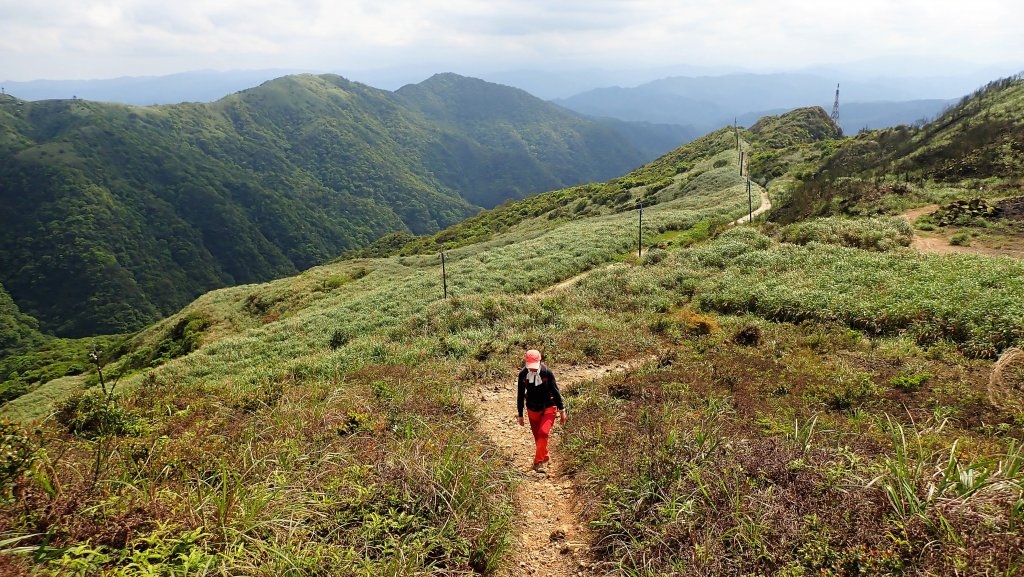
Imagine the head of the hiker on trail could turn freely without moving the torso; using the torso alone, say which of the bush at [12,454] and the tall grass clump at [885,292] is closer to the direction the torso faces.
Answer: the bush

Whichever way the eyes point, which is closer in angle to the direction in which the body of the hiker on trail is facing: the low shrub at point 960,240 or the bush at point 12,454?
the bush

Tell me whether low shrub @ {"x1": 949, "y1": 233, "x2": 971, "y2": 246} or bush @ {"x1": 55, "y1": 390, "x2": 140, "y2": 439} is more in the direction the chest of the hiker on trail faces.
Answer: the bush

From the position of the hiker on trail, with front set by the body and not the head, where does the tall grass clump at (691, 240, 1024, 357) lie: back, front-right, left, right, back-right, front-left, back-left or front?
back-left

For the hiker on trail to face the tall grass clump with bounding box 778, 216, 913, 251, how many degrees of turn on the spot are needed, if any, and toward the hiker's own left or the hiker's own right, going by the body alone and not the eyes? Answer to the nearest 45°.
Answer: approximately 135° to the hiker's own left

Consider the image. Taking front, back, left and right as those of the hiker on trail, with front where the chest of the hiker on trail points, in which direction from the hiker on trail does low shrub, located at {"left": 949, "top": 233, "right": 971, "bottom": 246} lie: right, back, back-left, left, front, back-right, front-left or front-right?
back-left

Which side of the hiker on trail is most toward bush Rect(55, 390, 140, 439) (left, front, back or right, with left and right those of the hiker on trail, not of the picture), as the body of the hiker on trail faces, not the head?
right

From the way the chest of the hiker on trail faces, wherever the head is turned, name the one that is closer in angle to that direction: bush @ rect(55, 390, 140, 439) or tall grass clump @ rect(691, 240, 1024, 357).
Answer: the bush

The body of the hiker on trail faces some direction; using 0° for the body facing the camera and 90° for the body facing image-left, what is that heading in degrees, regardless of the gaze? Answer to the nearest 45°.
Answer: approximately 0°
